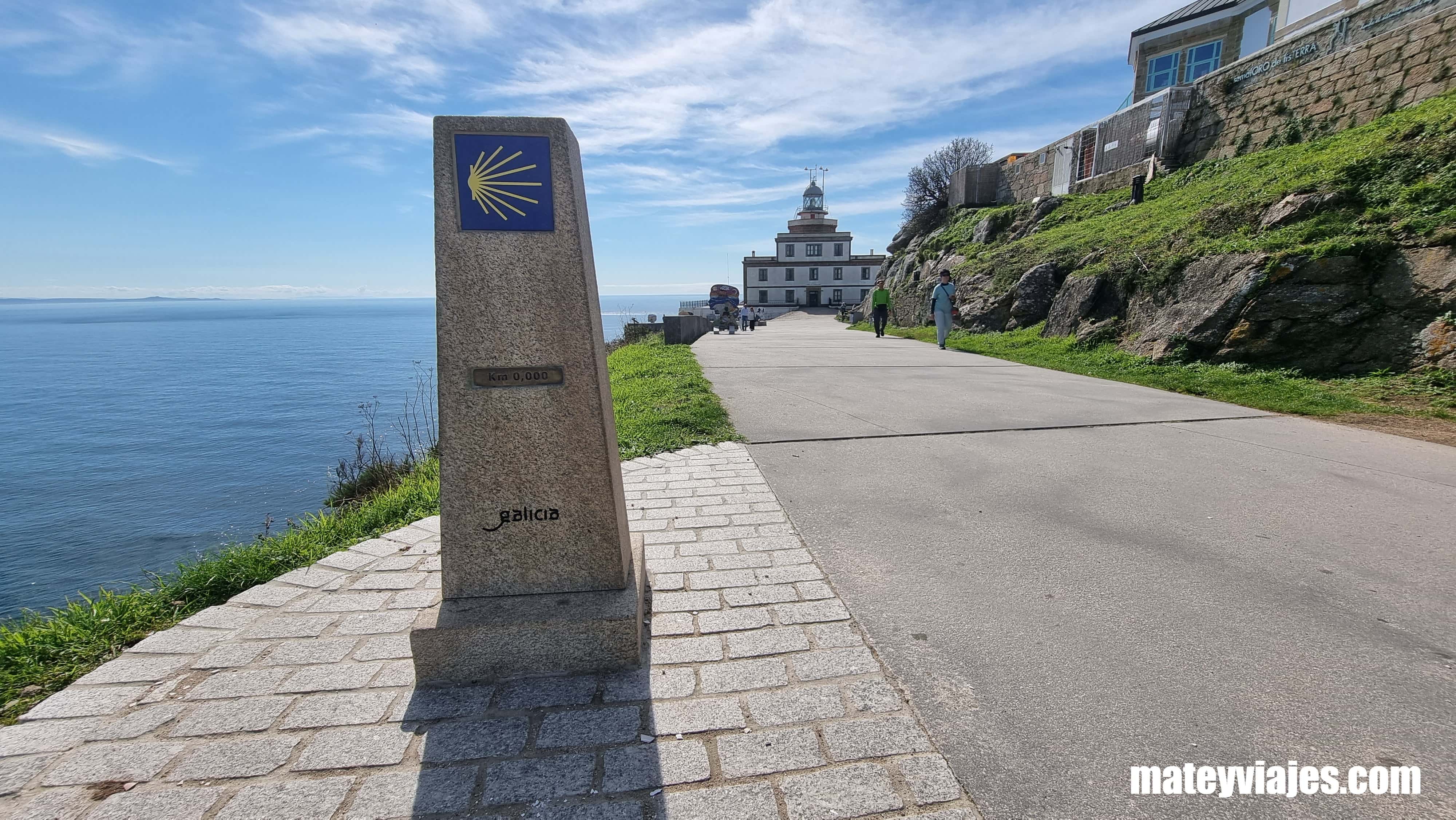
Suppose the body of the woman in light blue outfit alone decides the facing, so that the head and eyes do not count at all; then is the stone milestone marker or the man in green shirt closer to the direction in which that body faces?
the stone milestone marker

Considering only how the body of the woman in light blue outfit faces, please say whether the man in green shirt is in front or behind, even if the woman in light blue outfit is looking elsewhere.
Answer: behind

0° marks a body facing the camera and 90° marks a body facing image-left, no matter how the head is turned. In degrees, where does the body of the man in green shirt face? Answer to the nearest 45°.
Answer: approximately 0°

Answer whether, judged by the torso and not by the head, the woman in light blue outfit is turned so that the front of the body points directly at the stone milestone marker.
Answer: yes

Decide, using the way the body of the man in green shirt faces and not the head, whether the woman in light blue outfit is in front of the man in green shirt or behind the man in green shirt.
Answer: in front

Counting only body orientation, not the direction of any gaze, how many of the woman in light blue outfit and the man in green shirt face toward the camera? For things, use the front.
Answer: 2

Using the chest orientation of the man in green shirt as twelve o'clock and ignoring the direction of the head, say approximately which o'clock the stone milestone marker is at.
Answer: The stone milestone marker is roughly at 12 o'clock from the man in green shirt.

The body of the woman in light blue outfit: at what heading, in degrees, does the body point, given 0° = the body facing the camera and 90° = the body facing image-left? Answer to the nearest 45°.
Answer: approximately 0°

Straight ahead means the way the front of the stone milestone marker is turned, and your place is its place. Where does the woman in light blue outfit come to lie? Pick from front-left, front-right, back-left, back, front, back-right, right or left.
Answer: back-left
